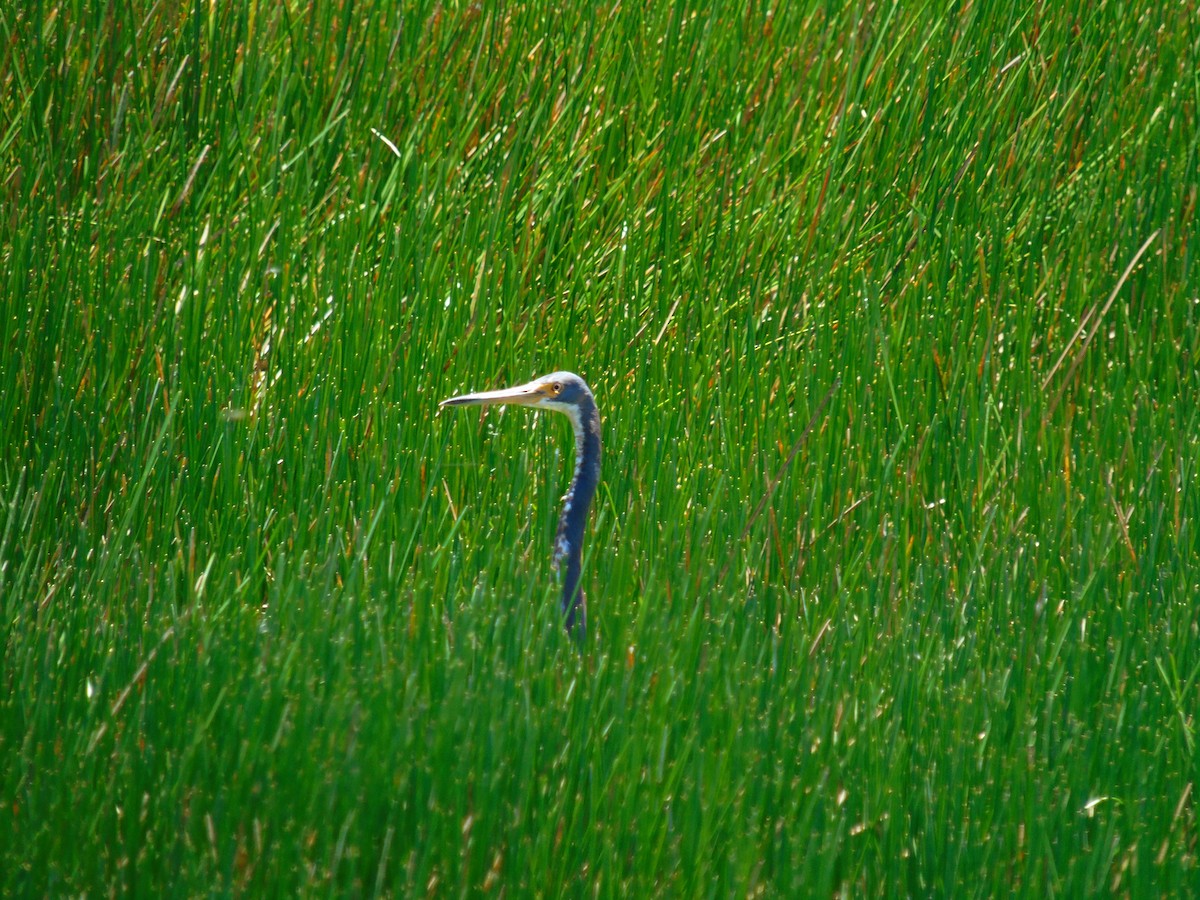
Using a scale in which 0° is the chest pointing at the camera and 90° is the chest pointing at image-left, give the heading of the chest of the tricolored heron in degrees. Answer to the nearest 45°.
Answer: approximately 90°
